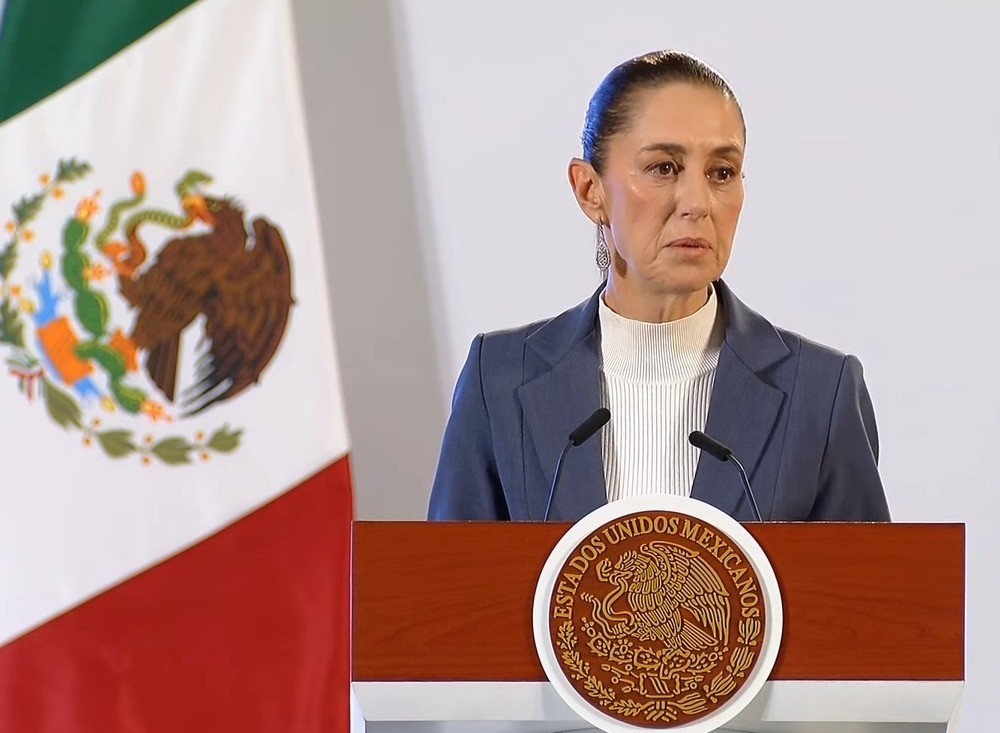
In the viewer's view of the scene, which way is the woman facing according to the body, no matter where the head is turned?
toward the camera

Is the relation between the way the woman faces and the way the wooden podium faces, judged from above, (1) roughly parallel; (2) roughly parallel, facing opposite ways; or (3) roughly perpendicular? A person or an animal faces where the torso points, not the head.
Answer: roughly parallel

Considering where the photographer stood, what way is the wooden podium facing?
facing the viewer

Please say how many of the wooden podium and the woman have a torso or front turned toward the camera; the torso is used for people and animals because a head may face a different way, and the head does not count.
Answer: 2

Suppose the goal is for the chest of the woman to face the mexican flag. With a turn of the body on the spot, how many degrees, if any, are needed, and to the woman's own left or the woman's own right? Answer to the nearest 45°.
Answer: approximately 135° to the woman's own right
